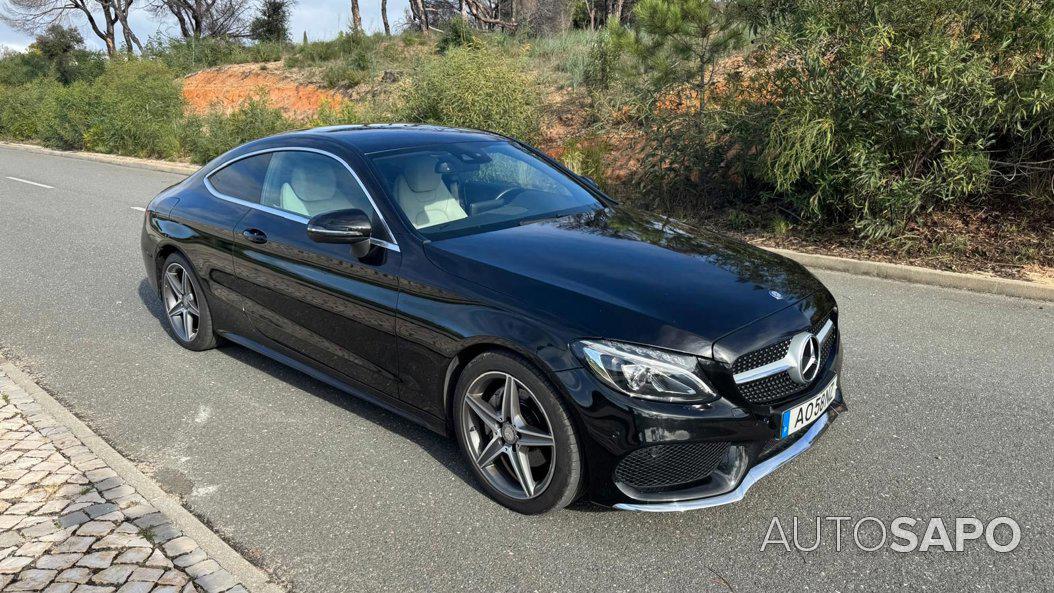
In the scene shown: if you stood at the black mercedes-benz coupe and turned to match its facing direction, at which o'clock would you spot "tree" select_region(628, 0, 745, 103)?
The tree is roughly at 8 o'clock from the black mercedes-benz coupe.

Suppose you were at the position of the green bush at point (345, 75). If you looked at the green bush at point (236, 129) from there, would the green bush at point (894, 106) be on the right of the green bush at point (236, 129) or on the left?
left

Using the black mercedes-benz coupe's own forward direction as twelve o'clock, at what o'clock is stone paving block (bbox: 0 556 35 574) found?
The stone paving block is roughly at 4 o'clock from the black mercedes-benz coupe.

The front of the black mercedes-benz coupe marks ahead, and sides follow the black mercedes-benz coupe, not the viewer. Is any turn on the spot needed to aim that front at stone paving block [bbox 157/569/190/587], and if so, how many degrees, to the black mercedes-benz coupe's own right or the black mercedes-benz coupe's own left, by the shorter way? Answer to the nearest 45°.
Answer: approximately 90° to the black mercedes-benz coupe's own right

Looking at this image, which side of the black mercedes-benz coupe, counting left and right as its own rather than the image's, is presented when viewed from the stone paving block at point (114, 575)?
right

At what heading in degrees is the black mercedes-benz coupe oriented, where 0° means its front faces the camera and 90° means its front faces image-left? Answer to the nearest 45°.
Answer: approximately 315°

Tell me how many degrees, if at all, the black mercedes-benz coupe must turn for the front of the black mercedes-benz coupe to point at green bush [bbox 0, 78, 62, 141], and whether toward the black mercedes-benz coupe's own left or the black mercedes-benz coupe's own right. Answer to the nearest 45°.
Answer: approximately 180°

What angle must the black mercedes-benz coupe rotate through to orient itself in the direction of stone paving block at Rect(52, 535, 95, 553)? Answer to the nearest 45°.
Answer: approximately 135° to its right

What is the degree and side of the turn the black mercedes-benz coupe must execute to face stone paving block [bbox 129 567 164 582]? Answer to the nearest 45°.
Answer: approximately 90° to its right

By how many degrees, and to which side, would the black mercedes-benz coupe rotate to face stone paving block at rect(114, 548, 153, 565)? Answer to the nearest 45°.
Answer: approximately 90° to its right

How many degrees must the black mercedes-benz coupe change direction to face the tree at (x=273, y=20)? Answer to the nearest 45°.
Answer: approximately 135° to its left

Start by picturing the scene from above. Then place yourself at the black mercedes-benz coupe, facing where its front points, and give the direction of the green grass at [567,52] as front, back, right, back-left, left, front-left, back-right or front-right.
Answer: back-left
